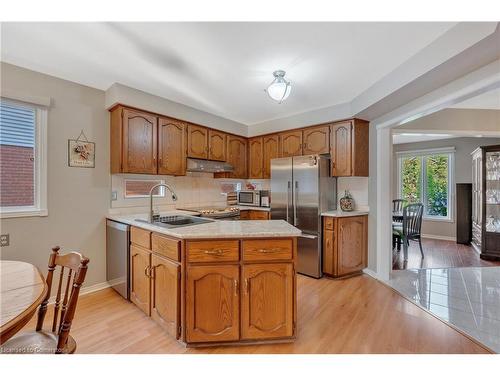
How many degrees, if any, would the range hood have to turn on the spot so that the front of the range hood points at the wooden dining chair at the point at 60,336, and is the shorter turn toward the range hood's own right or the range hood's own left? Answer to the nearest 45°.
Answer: approximately 45° to the range hood's own right

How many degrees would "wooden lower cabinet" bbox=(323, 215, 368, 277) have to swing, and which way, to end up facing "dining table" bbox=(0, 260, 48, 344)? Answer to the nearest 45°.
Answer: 0° — it already faces it

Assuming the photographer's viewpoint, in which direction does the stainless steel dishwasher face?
facing the viewer and to the left of the viewer

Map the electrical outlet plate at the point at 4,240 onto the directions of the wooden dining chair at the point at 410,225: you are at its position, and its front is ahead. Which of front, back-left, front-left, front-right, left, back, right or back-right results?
left

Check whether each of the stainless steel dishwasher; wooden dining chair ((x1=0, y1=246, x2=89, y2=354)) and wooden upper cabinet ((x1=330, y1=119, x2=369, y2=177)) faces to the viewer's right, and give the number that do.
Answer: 0

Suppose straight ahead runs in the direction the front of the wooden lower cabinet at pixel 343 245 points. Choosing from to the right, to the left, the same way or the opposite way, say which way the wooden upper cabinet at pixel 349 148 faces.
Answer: the same way

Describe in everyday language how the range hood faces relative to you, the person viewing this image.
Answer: facing the viewer and to the right of the viewer

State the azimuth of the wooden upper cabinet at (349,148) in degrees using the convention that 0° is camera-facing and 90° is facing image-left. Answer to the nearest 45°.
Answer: approximately 45°

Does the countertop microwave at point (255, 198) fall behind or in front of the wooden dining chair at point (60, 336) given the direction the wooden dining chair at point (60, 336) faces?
behind

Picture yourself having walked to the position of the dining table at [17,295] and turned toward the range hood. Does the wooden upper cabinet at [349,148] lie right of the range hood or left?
right

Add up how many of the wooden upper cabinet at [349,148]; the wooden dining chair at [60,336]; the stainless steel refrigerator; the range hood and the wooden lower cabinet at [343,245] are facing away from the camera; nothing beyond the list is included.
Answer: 0
